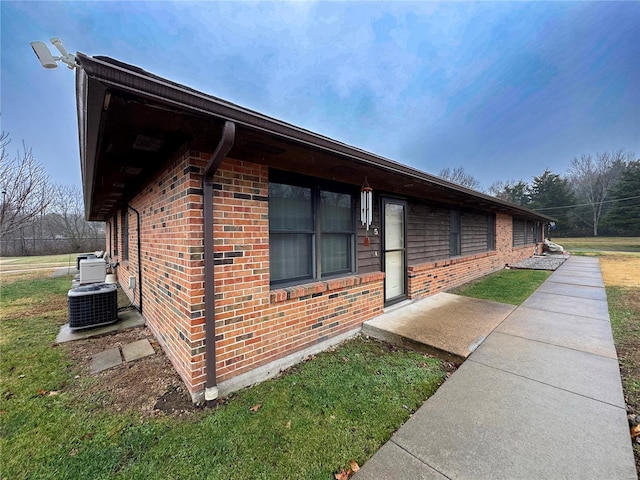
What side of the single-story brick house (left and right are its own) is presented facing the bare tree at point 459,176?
left

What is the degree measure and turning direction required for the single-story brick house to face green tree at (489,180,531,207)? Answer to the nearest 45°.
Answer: approximately 90° to its left

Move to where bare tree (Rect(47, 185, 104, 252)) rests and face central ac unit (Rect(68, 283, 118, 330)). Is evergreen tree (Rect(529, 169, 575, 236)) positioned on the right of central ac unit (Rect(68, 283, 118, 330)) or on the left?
left

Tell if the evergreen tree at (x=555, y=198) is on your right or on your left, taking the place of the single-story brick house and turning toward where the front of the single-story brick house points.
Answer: on your left

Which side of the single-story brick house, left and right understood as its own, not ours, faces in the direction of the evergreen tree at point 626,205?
left

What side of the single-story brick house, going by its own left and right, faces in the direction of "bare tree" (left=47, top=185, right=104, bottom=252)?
back

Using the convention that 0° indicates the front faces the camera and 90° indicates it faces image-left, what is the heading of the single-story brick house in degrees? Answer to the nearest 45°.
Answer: approximately 315°

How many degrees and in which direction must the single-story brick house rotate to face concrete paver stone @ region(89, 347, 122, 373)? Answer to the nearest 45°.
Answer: approximately 135° to its right

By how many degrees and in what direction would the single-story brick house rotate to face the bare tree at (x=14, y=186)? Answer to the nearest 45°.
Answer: approximately 180°

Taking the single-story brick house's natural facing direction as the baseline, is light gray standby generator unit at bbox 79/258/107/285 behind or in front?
behind

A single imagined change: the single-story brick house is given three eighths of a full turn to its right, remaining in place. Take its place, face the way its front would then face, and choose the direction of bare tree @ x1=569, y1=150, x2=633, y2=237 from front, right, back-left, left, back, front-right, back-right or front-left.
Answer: back-right
